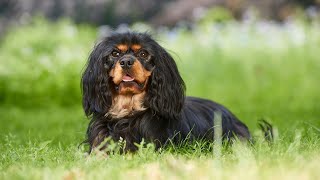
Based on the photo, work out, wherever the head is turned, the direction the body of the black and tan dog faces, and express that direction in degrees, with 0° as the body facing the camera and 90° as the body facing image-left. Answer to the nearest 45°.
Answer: approximately 45°
